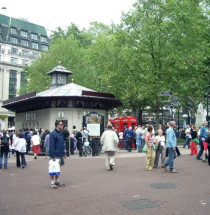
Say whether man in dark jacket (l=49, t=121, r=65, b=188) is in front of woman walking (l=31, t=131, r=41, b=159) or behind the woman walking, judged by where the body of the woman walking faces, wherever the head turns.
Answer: behind

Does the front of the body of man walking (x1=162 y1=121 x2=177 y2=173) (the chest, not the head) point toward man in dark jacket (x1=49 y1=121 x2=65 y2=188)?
no

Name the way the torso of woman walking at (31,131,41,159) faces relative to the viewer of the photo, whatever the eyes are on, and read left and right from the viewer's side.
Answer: facing away from the viewer

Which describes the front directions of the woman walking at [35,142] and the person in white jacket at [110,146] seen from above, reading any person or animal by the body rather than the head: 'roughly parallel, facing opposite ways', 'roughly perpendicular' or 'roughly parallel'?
roughly parallel

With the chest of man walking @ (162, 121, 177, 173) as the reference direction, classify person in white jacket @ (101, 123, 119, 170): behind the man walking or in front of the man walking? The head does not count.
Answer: behind

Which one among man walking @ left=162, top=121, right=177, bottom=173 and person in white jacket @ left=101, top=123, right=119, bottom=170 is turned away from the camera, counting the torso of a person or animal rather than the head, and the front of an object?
the person in white jacket

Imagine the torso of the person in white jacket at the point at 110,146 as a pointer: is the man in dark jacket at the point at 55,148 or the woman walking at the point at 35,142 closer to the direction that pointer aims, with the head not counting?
the woman walking

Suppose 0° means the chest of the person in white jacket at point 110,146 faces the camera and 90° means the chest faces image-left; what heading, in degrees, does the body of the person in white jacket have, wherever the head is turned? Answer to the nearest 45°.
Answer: approximately 180°

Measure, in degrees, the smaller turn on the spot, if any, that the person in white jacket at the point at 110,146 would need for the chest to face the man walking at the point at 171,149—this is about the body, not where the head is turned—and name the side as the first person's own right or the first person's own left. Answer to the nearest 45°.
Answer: approximately 135° to the first person's own right

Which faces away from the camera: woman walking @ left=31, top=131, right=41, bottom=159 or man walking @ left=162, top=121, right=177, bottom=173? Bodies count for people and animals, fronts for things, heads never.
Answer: the woman walking

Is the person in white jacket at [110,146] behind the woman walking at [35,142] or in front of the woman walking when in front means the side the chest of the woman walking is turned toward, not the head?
behind

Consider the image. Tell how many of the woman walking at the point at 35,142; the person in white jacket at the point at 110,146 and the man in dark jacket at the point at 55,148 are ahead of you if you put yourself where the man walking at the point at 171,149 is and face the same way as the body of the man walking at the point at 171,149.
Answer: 0
